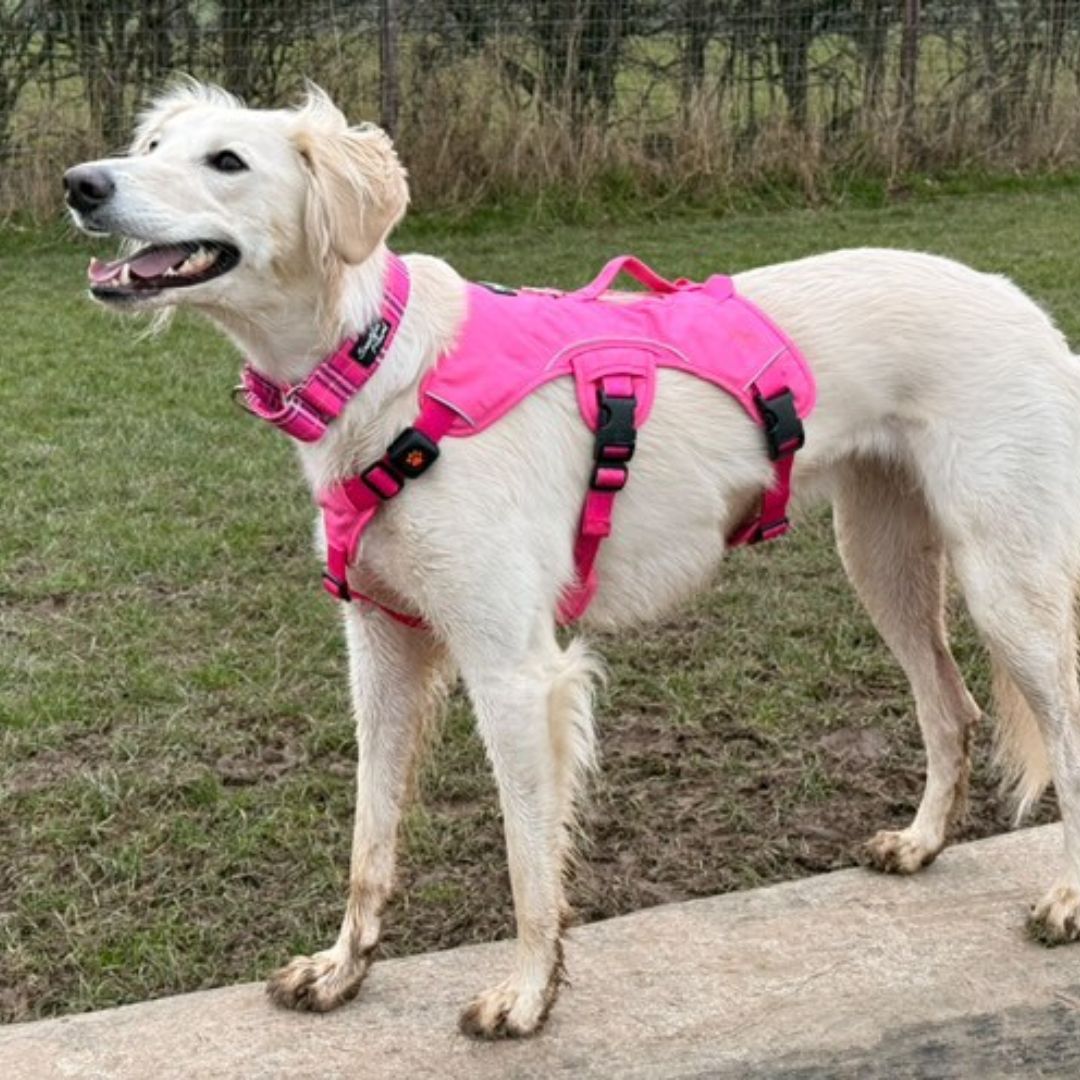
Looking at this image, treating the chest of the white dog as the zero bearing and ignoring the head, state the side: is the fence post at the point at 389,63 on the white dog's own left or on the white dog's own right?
on the white dog's own right

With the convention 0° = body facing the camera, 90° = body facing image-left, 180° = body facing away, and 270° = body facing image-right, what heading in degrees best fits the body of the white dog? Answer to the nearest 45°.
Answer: approximately 45°

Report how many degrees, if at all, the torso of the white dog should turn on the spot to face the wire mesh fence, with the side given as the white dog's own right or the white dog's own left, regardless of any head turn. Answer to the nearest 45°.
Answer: approximately 135° to the white dog's own right

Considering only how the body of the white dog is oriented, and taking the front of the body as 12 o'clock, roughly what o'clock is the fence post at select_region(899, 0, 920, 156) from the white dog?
The fence post is roughly at 5 o'clock from the white dog.
